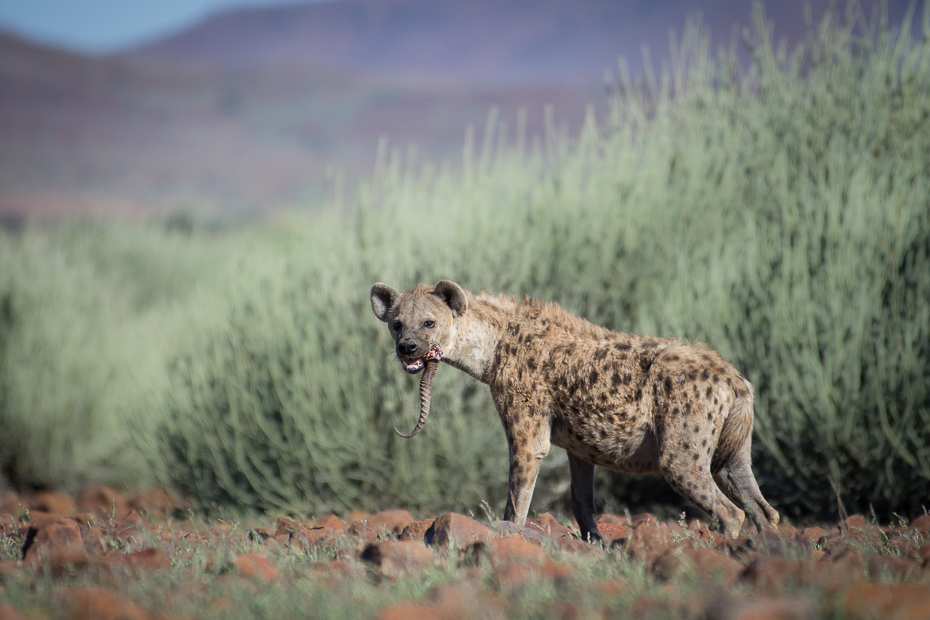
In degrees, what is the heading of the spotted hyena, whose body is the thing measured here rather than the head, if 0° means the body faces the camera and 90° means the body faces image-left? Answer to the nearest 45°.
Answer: approximately 90°

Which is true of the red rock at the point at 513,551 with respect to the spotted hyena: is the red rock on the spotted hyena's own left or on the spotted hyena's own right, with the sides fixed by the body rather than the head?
on the spotted hyena's own left

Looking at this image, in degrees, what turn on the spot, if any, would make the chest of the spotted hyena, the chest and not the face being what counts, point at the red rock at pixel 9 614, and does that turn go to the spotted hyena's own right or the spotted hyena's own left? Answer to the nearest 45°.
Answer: approximately 45° to the spotted hyena's own left

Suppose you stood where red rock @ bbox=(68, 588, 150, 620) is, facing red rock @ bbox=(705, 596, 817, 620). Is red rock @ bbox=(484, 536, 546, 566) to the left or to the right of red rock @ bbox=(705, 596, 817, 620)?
left

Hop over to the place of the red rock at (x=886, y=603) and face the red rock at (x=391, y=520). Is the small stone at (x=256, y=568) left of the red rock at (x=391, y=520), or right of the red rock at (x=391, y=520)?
left

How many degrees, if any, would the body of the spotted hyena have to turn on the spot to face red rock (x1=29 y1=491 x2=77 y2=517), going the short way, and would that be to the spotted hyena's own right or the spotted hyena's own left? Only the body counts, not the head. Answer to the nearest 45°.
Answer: approximately 45° to the spotted hyena's own right

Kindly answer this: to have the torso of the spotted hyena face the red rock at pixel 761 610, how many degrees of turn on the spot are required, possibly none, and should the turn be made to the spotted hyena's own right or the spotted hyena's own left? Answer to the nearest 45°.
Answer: approximately 90° to the spotted hyena's own left

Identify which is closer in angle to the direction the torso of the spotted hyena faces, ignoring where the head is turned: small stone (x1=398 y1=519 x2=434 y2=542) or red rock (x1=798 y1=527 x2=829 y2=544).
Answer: the small stone

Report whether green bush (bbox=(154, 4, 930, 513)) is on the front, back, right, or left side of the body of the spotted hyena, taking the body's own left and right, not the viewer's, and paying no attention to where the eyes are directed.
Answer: right

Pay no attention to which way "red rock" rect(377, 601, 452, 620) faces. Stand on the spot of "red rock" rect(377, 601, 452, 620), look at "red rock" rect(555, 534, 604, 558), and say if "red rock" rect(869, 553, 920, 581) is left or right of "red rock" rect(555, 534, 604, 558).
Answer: right
